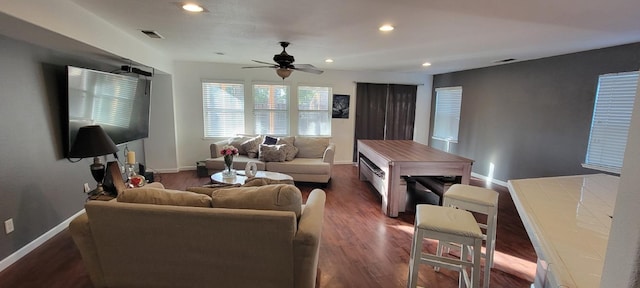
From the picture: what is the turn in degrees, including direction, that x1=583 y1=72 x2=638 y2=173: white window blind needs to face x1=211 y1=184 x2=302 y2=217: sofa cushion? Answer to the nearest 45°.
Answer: approximately 45° to its left

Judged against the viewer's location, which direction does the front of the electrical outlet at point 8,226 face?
facing the viewer and to the right of the viewer

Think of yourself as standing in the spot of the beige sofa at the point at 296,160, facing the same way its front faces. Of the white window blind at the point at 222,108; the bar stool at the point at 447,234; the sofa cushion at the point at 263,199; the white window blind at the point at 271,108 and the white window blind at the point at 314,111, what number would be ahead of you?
2

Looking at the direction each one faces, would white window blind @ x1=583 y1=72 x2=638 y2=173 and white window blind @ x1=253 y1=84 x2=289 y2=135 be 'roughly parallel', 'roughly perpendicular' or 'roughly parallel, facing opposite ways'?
roughly perpendicular

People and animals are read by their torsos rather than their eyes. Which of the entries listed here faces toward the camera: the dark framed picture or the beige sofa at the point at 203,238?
the dark framed picture

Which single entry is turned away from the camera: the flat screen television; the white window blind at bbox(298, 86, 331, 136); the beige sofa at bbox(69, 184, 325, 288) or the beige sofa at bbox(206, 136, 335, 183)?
the beige sofa at bbox(69, 184, 325, 288)

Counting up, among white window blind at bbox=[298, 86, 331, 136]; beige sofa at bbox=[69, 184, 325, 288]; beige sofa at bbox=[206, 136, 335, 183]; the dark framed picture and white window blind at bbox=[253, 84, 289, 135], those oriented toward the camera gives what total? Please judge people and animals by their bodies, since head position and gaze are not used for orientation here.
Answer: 4

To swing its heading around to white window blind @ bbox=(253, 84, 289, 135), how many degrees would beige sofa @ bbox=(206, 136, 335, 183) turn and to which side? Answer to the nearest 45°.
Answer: approximately 180°

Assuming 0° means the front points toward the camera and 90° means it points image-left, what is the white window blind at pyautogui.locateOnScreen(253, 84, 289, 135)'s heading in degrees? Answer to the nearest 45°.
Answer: approximately 0°

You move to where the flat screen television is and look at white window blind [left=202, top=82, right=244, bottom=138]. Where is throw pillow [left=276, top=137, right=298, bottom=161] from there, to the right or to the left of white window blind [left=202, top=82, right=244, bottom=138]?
right

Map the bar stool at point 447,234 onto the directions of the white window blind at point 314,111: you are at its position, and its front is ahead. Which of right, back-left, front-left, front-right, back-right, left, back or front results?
front

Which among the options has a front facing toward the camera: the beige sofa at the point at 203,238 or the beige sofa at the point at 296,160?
the beige sofa at the point at 296,160

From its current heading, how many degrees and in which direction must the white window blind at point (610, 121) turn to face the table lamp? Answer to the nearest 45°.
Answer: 0° — it already faces it

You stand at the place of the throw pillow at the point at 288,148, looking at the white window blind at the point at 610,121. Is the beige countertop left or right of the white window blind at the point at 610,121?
right

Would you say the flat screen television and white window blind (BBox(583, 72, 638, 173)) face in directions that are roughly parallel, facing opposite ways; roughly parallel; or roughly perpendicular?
roughly parallel, facing opposite ways

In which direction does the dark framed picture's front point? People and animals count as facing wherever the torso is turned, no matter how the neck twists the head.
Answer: toward the camera

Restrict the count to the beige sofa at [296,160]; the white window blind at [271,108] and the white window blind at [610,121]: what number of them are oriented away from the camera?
0

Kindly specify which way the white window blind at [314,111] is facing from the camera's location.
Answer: facing the viewer

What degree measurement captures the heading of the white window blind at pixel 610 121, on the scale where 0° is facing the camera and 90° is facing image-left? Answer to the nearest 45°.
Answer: approximately 45°
